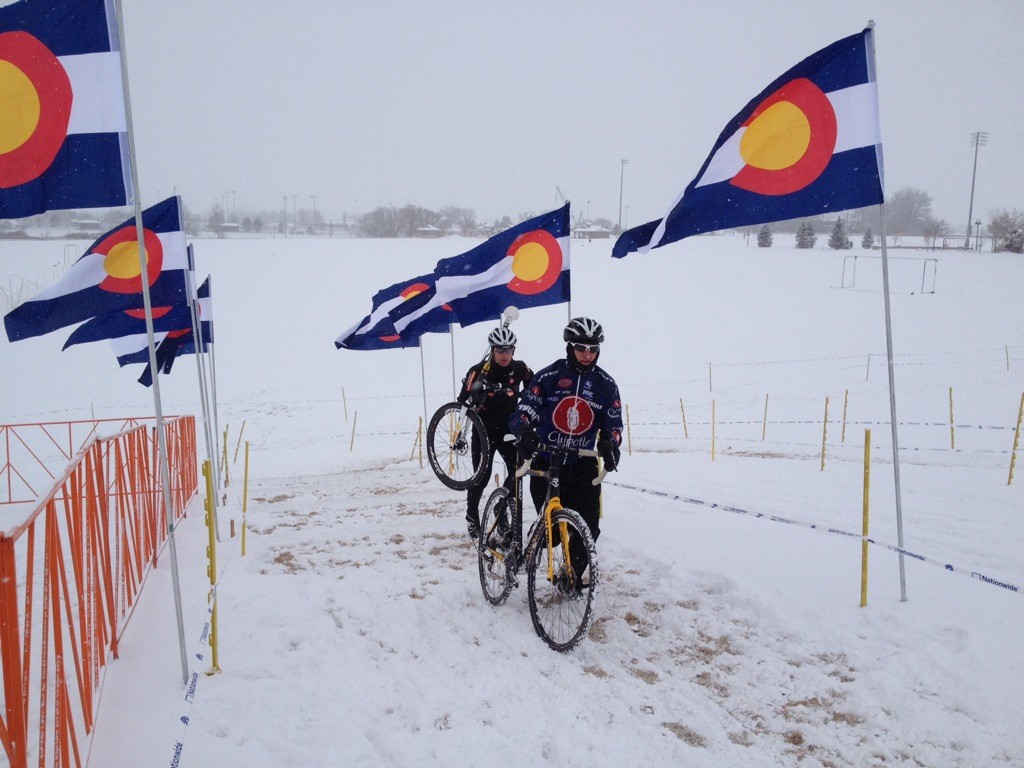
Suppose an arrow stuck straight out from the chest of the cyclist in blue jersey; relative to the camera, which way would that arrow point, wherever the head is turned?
toward the camera

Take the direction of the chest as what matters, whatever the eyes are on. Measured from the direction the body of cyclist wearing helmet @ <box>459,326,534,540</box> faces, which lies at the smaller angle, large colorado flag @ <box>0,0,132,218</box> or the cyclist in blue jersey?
the cyclist in blue jersey

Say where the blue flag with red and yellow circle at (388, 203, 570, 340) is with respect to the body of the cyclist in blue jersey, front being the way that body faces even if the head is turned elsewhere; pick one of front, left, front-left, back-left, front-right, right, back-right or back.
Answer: back

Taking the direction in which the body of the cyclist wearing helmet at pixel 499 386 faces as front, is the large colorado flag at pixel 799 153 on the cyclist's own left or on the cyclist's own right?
on the cyclist's own left

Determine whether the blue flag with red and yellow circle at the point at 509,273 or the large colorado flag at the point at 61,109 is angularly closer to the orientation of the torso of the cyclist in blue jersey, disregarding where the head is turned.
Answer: the large colorado flag

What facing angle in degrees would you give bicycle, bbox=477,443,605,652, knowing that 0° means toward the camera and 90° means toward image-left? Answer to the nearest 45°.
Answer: approximately 315°

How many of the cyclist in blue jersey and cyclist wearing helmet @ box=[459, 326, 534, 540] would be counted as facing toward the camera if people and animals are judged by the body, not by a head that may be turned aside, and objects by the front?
2
